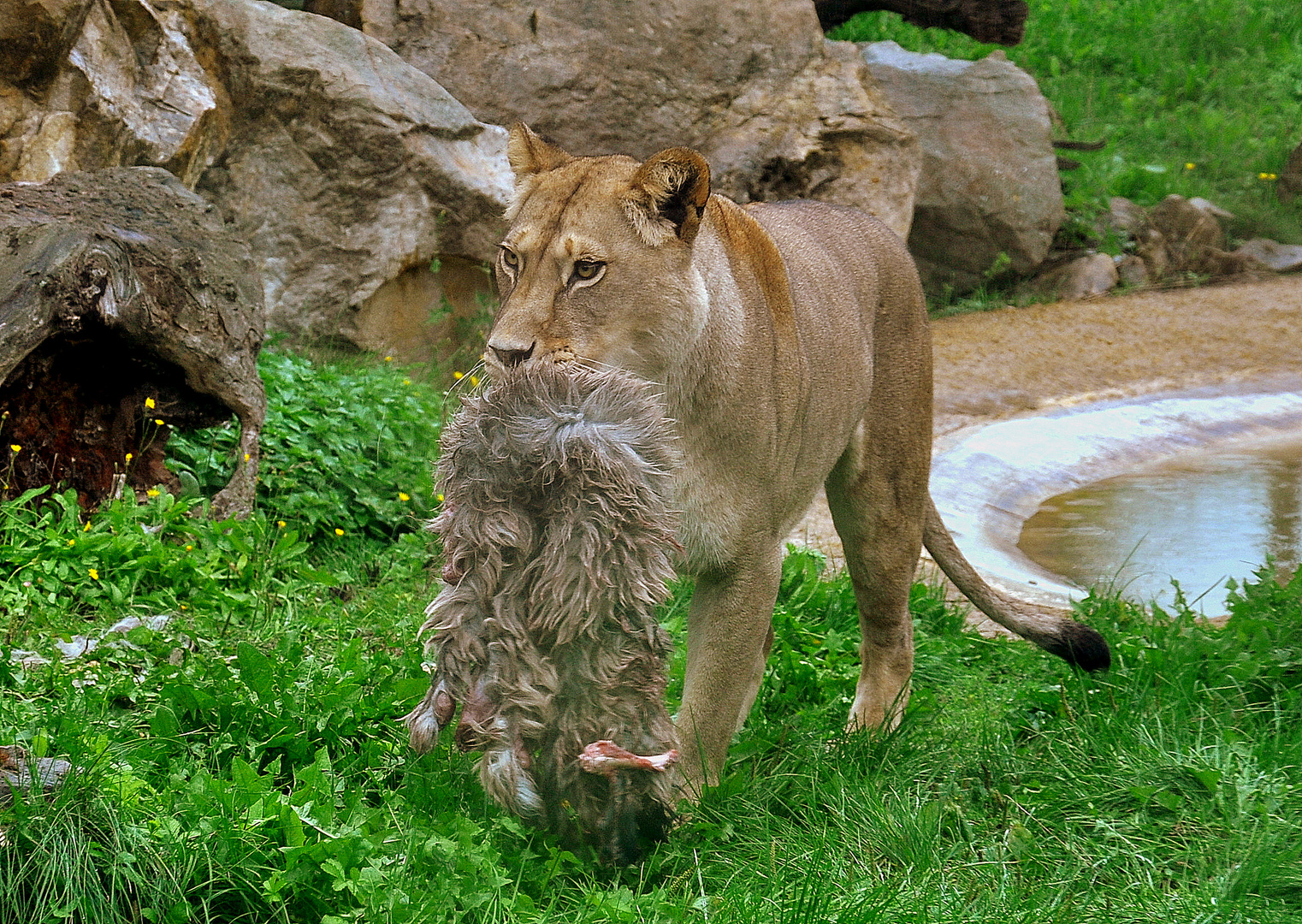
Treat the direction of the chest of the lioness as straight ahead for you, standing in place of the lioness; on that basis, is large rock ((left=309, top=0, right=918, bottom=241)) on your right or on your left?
on your right

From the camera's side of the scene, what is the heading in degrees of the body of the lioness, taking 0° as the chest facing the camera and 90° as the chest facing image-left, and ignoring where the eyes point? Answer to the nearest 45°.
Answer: approximately 45°

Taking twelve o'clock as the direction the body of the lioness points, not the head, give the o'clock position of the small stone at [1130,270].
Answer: The small stone is roughly at 5 o'clock from the lioness.

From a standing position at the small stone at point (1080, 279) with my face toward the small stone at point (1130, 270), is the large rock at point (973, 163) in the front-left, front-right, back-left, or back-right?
back-left

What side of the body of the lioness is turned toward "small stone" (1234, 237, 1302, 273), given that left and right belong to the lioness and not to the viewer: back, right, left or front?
back

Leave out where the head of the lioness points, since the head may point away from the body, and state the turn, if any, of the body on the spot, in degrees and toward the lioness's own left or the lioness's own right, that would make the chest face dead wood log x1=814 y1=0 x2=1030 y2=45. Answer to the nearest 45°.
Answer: approximately 135° to the lioness's own right

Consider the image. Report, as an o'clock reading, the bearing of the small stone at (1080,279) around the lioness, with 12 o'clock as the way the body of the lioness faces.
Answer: The small stone is roughly at 5 o'clock from the lioness.

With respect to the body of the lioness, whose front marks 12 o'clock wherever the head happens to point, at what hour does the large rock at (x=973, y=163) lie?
The large rock is roughly at 5 o'clock from the lioness.

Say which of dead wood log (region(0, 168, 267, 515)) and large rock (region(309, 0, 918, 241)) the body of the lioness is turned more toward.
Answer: the dead wood log

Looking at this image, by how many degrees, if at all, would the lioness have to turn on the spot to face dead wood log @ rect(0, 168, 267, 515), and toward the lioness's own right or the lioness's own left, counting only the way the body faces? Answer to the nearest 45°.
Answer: approximately 90° to the lioness's own right

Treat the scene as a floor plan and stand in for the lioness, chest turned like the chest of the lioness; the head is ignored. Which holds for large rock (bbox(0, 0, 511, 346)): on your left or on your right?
on your right
